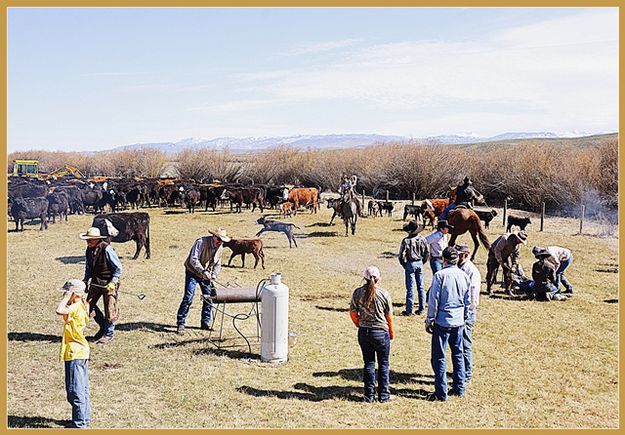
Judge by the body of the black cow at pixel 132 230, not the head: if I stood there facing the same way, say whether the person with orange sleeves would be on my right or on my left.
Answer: on my left

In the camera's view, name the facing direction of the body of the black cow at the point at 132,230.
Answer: to the viewer's left

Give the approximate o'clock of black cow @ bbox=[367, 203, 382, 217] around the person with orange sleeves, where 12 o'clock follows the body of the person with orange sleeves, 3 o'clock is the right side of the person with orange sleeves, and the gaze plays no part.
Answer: The black cow is roughly at 12 o'clock from the person with orange sleeves.

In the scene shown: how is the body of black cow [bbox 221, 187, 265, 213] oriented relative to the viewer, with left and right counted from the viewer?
facing to the left of the viewer

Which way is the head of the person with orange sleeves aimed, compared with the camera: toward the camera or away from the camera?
away from the camera

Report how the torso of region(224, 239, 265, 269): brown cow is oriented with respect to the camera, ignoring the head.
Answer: to the viewer's left

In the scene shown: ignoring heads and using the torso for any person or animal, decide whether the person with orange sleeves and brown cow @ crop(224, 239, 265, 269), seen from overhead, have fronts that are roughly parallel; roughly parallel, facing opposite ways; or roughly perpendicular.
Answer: roughly perpendicular
